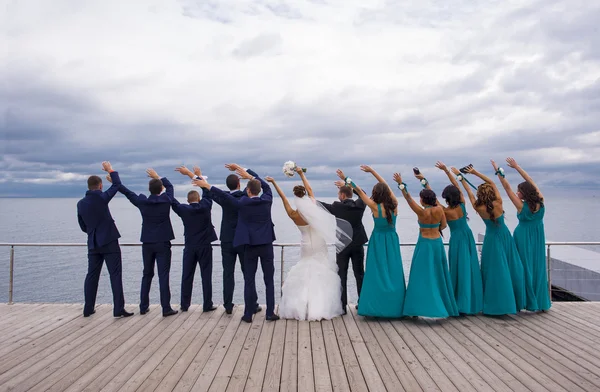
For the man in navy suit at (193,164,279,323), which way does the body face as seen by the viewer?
away from the camera

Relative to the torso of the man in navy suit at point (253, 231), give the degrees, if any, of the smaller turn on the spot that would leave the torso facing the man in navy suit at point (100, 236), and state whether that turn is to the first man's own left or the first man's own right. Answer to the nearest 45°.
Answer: approximately 90° to the first man's own left

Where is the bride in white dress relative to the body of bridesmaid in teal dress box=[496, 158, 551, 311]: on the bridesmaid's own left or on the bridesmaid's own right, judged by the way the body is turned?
on the bridesmaid's own left

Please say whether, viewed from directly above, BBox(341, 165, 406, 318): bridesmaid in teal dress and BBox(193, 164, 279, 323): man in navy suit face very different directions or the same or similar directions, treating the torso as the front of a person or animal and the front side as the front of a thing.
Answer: same or similar directions

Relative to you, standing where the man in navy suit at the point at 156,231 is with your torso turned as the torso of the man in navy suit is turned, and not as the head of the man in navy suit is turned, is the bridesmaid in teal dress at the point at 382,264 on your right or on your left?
on your right

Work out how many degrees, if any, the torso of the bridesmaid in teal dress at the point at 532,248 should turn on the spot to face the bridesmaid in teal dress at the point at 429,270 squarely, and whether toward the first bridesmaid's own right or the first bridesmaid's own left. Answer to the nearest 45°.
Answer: approximately 90° to the first bridesmaid's own left

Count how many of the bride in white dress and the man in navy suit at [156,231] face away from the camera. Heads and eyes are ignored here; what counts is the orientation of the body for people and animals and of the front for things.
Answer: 2

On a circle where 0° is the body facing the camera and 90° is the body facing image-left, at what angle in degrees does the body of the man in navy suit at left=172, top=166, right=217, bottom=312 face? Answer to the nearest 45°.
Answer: approximately 180°

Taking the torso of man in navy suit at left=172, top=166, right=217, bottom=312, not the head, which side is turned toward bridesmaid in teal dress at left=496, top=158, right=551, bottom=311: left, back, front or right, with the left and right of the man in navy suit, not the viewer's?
right

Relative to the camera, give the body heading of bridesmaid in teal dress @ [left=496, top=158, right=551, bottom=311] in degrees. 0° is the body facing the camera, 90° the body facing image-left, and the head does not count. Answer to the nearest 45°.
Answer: approximately 135°

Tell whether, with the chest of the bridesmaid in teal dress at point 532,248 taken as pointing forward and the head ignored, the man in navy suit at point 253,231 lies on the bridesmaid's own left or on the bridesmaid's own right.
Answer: on the bridesmaid's own left

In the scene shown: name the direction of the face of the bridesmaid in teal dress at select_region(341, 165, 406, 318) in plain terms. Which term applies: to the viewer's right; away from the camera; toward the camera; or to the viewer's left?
away from the camera

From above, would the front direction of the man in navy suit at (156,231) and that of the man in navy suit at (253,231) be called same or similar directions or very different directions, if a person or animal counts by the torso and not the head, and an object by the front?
same or similar directions

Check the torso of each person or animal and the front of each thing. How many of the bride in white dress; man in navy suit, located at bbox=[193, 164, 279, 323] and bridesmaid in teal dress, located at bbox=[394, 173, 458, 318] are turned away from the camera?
3

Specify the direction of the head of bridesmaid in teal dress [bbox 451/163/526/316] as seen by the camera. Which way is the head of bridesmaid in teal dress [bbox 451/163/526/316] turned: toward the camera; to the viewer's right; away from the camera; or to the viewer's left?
away from the camera

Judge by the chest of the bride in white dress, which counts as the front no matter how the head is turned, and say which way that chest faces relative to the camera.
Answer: away from the camera

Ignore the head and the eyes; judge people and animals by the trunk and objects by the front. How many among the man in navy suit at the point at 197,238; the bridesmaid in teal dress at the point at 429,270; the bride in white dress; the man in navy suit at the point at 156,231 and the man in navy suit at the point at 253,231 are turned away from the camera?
5

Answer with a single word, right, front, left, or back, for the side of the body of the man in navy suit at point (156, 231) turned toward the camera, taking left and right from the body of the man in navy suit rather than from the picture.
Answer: back
